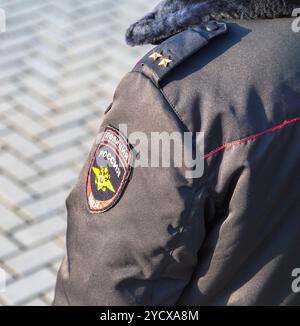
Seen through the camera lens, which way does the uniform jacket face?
facing away from the viewer and to the left of the viewer
